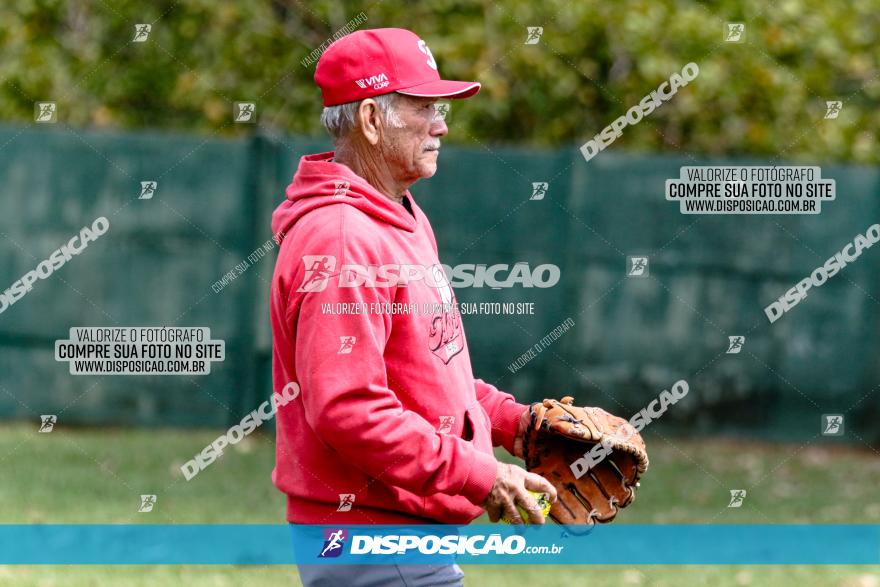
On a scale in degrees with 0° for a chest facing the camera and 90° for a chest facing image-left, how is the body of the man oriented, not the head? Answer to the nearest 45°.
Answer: approximately 270°
